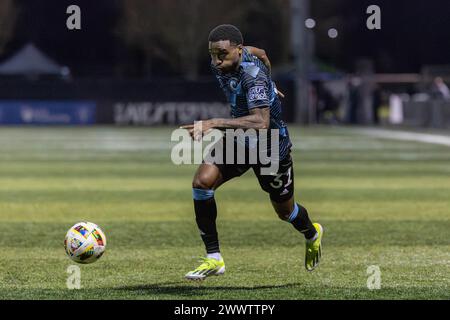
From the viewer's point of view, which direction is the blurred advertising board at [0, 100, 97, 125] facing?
toward the camera

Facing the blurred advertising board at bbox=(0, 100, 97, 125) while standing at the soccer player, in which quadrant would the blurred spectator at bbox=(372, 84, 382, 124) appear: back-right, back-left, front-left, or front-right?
front-right

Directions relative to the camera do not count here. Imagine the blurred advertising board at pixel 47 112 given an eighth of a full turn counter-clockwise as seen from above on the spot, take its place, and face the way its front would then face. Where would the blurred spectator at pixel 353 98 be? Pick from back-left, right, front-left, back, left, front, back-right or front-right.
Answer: front-left

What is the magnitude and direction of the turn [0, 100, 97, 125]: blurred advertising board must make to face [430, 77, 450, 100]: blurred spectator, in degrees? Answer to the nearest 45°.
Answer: approximately 45° to its left

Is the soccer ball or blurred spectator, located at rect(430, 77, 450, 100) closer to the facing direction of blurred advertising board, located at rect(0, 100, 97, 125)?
the soccer ball

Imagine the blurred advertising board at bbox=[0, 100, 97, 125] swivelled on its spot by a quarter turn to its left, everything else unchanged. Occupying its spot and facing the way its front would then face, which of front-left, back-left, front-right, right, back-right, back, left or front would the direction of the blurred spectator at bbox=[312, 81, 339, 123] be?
front

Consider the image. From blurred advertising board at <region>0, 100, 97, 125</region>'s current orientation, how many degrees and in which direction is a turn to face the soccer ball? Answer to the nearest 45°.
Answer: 0° — it already faces it

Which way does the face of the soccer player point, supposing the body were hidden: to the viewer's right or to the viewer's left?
to the viewer's left

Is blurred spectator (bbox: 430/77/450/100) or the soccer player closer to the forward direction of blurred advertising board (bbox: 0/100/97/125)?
the soccer player

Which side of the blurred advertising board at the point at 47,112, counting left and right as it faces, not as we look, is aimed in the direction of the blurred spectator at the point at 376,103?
left

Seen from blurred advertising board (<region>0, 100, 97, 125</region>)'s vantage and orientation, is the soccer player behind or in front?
in front
